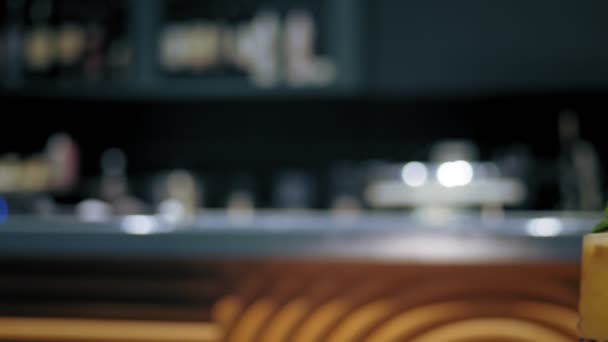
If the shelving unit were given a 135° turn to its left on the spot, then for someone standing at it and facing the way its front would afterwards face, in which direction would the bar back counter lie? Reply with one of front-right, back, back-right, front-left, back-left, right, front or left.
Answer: back-right

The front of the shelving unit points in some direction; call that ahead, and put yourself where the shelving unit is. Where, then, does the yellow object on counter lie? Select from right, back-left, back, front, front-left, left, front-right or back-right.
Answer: front

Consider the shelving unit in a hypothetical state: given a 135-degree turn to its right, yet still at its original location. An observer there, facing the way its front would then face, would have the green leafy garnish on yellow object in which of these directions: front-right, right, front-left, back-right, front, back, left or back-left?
back-left

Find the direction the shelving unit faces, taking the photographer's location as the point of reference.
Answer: facing the viewer

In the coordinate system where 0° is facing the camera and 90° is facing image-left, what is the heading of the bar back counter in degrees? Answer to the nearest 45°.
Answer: approximately 0°
